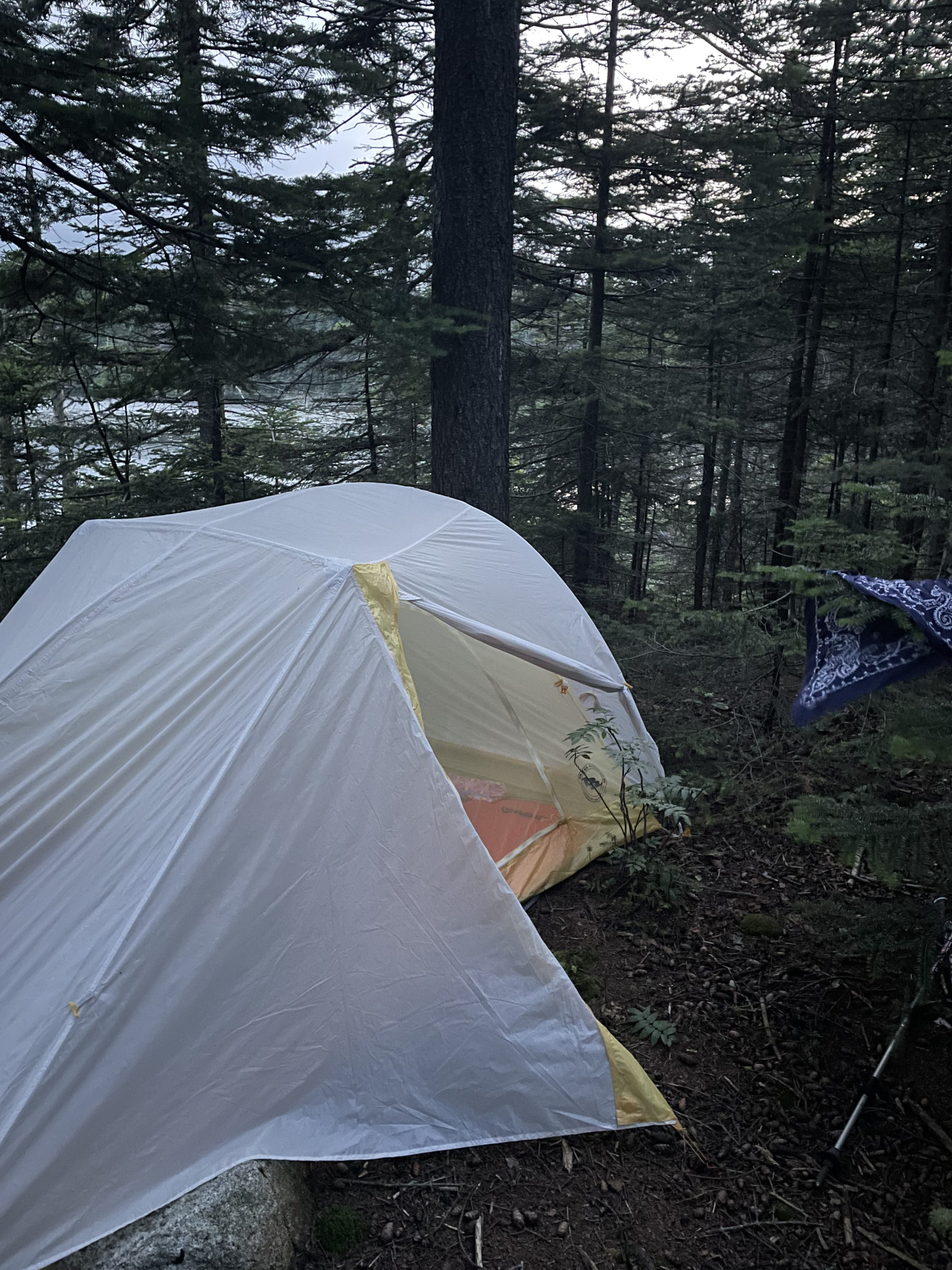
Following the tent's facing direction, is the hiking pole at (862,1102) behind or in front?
in front

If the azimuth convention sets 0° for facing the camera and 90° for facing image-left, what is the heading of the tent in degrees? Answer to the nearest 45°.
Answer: approximately 315°

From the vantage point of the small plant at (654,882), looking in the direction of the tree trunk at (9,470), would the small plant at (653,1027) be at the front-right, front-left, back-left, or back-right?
back-left

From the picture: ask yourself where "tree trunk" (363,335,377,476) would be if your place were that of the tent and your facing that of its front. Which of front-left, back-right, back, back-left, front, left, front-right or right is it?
back-left

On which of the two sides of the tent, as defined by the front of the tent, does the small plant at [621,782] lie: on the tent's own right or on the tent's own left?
on the tent's own left

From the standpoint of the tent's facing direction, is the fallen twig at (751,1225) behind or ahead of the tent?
ahead
